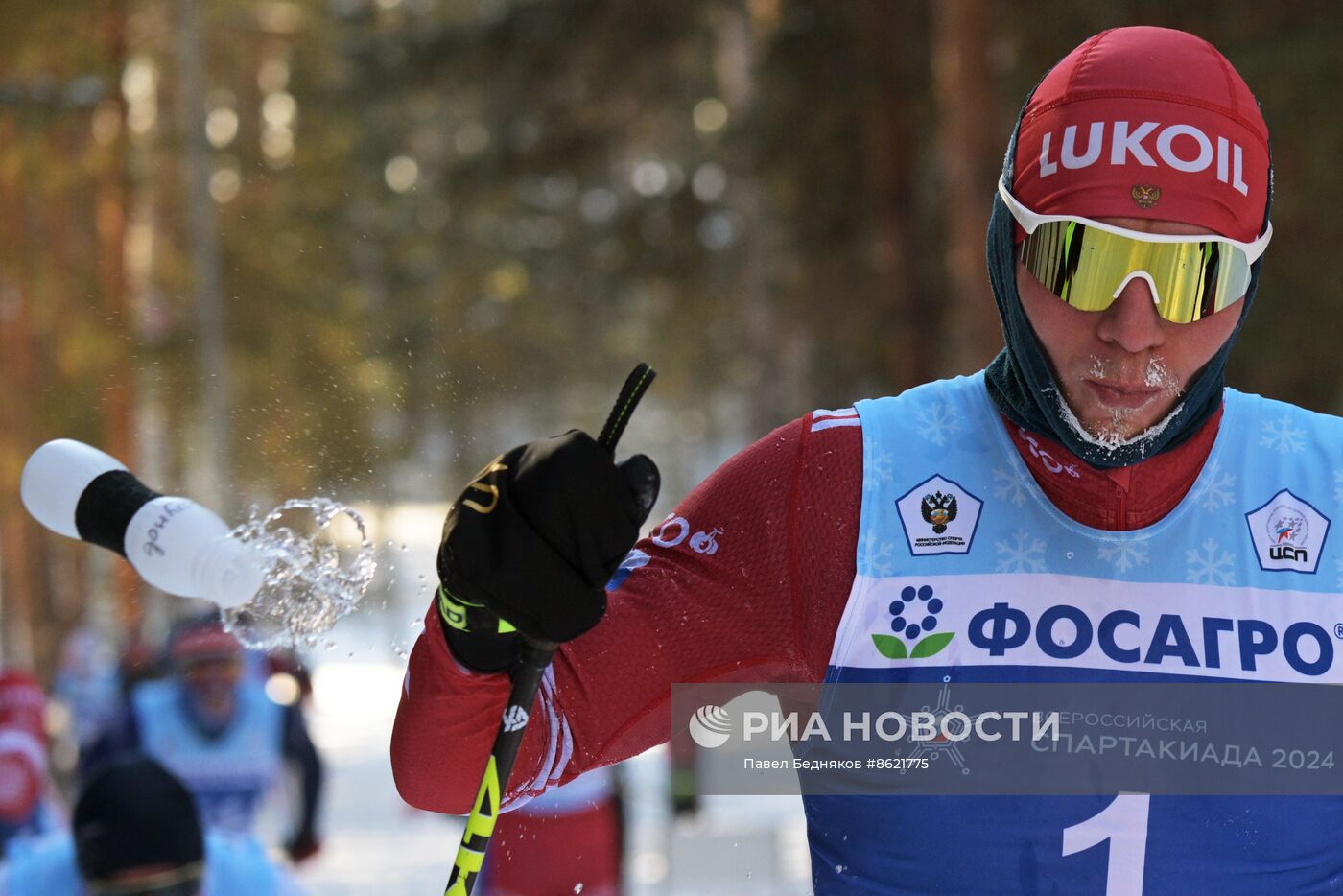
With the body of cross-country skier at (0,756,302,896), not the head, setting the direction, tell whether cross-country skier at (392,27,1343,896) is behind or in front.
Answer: in front

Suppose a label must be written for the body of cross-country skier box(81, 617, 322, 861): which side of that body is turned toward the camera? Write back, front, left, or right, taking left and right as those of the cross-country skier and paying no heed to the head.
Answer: front

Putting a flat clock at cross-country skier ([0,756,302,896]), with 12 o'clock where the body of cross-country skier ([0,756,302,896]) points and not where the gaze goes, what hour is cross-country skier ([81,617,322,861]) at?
cross-country skier ([81,617,322,861]) is roughly at 6 o'clock from cross-country skier ([0,756,302,896]).

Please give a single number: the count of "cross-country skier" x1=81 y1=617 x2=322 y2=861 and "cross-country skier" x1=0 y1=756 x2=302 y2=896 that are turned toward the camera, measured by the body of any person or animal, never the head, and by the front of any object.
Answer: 2

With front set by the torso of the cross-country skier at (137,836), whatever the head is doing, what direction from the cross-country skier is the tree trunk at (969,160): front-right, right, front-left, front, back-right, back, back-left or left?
back-left

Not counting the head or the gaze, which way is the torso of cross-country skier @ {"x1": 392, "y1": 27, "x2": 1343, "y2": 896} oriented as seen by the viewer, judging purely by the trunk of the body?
toward the camera

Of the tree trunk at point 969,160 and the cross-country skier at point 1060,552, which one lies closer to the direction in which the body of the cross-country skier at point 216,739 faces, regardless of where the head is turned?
the cross-country skier

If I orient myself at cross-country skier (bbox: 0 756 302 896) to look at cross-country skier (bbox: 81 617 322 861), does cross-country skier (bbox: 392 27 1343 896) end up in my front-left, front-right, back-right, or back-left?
back-right

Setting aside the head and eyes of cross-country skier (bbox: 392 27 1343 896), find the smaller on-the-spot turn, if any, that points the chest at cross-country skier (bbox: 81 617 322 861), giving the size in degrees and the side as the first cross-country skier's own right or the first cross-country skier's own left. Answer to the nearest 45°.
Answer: approximately 135° to the first cross-country skier's own right

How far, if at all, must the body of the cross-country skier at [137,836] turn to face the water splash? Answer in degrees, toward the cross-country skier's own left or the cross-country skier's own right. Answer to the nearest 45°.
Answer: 0° — they already face it

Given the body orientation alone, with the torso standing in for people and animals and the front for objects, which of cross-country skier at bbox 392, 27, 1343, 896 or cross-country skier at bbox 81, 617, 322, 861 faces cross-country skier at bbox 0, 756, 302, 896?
cross-country skier at bbox 81, 617, 322, 861

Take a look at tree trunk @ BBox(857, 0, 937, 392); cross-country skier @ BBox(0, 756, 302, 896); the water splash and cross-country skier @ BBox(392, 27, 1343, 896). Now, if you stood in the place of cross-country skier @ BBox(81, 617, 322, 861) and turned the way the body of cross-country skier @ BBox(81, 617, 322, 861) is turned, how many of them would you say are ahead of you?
3
